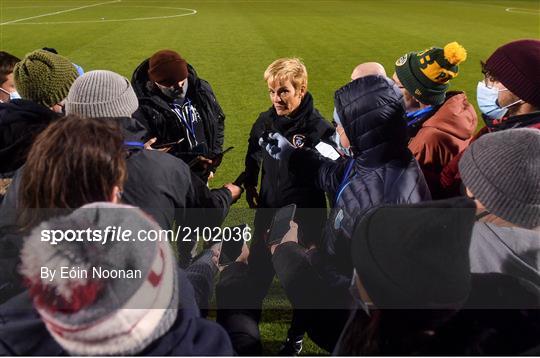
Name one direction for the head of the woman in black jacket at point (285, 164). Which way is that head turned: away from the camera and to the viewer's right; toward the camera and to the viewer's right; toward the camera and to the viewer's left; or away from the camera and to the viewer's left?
toward the camera and to the viewer's left

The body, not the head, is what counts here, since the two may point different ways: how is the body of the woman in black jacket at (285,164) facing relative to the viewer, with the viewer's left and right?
facing the viewer
